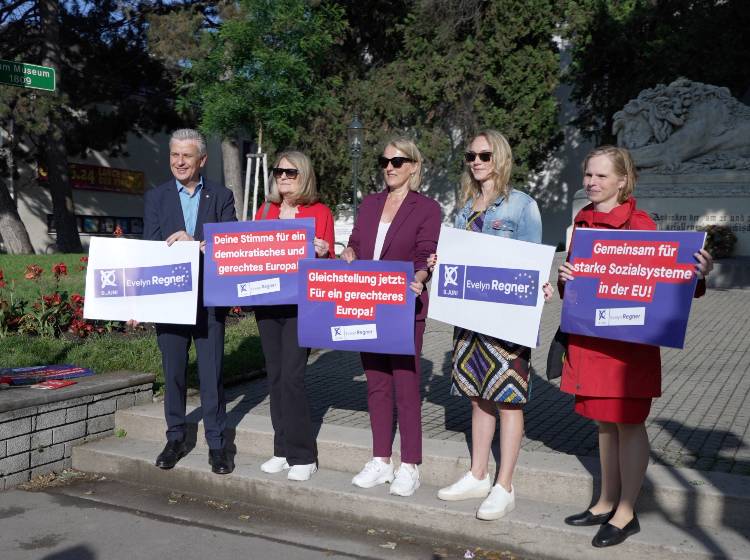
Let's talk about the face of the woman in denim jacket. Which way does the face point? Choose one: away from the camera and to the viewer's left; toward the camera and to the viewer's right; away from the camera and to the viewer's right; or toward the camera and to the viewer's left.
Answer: toward the camera and to the viewer's left

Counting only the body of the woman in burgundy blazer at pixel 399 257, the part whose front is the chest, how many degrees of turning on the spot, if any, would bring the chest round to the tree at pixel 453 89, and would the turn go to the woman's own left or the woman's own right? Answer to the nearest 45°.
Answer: approximately 135° to the woman's own right

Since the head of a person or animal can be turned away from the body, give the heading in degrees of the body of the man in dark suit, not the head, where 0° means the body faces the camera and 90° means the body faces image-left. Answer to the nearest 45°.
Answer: approximately 0°

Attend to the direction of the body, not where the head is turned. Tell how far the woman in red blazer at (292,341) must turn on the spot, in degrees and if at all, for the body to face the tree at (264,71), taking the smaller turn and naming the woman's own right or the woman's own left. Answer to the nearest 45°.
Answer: approximately 135° to the woman's own right

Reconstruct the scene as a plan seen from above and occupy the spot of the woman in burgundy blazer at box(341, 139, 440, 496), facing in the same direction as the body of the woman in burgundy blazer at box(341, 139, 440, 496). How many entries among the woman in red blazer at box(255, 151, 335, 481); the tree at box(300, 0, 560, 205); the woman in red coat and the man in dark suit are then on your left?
1

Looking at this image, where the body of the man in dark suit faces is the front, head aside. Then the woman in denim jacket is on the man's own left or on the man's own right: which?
on the man's own left

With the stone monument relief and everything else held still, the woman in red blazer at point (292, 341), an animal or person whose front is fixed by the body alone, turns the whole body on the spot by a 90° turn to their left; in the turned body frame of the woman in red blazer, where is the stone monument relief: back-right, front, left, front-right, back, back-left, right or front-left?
left

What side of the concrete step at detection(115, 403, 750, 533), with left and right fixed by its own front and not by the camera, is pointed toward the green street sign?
right

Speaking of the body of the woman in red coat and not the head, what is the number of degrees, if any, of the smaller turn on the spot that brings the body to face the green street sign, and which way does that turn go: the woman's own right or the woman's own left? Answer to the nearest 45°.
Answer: approximately 45° to the woman's own right

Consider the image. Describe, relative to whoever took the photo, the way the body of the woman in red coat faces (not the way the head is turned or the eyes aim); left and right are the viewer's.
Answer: facing the viewer and to the left of the viewer
